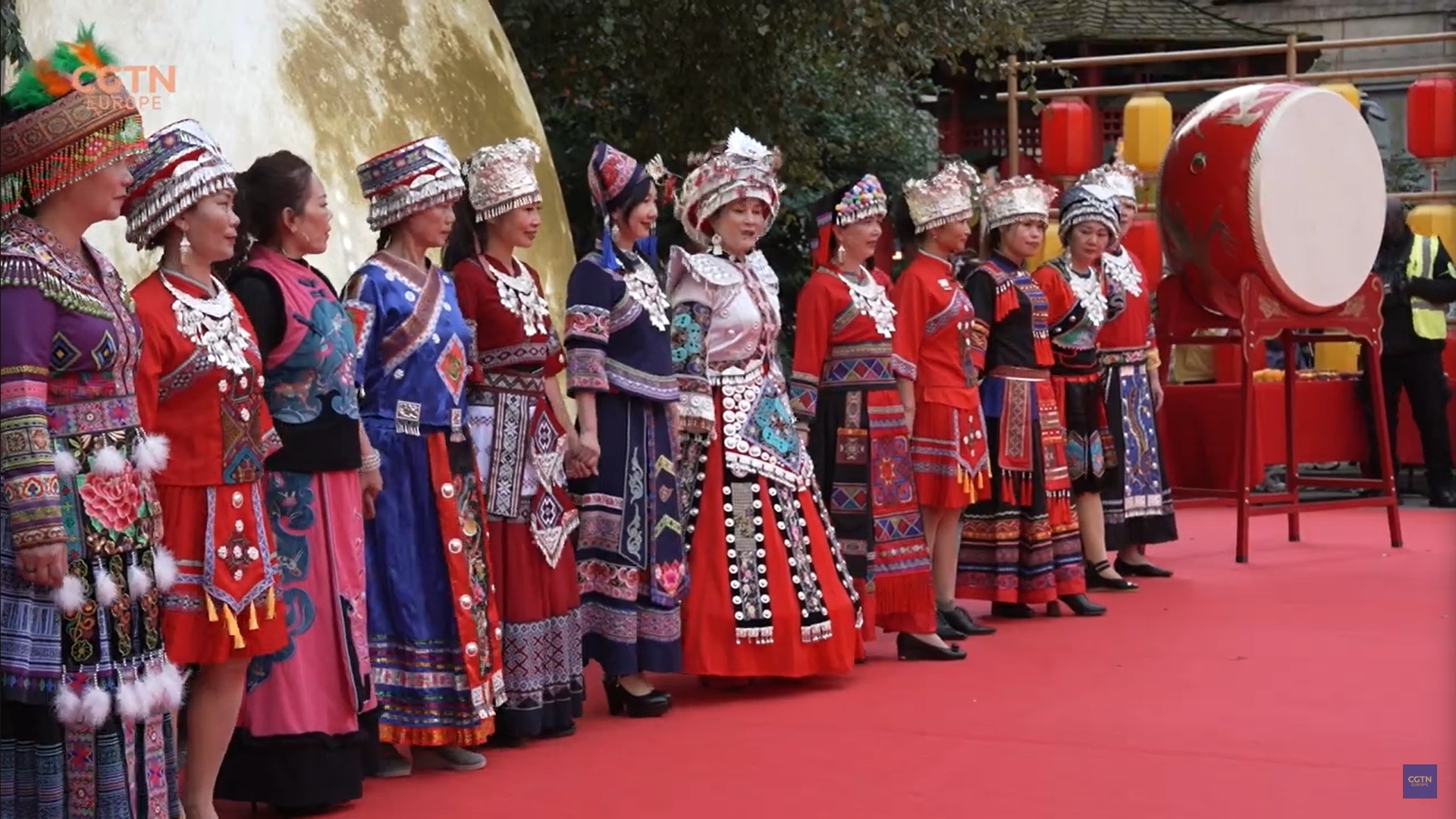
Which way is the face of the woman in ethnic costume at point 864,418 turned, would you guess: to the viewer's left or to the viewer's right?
to the viewer's right

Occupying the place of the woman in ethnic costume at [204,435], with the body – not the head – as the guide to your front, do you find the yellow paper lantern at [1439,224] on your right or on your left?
on your left

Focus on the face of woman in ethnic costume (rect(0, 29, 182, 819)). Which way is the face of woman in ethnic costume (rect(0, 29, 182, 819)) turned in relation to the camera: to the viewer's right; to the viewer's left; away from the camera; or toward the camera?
to the viewer's right

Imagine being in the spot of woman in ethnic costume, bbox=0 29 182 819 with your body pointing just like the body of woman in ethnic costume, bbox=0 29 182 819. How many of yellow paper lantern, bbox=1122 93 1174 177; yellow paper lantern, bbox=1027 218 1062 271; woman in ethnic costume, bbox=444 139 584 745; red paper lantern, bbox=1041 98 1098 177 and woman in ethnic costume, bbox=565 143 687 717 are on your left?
5

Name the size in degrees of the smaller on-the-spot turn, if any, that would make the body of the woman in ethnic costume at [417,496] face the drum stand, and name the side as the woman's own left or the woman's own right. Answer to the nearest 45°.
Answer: approximately 90° to the woman's own left

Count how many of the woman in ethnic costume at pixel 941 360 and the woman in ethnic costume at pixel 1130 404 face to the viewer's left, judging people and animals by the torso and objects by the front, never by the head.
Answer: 0

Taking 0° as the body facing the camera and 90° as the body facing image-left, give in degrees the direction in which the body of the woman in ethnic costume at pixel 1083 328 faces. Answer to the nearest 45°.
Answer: approximately 315°

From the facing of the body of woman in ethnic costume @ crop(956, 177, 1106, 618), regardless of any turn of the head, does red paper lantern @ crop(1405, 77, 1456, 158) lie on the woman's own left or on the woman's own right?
on the woman's own left

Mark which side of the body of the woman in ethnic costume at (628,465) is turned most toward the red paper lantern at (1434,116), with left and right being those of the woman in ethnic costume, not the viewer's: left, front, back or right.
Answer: left

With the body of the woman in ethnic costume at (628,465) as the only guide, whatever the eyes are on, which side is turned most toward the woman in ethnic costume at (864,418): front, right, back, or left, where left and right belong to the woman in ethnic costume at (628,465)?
left

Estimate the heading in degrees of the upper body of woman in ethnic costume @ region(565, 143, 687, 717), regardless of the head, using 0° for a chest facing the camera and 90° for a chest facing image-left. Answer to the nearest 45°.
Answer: approximately 315°
